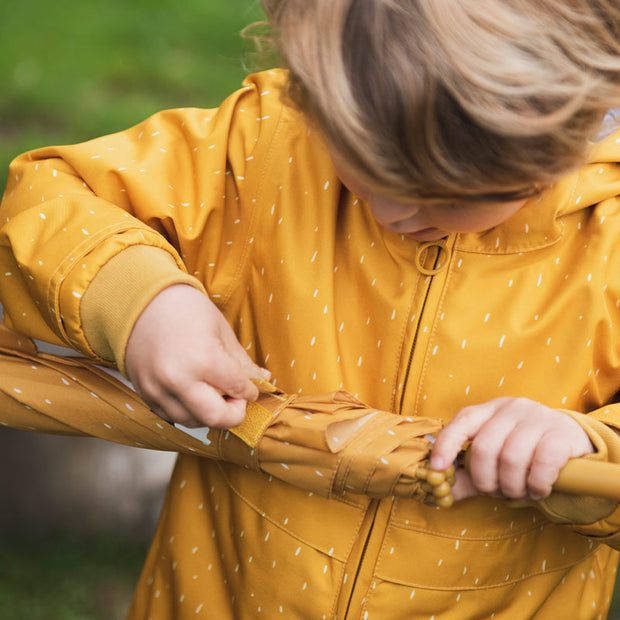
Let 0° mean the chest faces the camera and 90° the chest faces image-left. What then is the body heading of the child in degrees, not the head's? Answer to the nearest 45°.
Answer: approximately 0°
